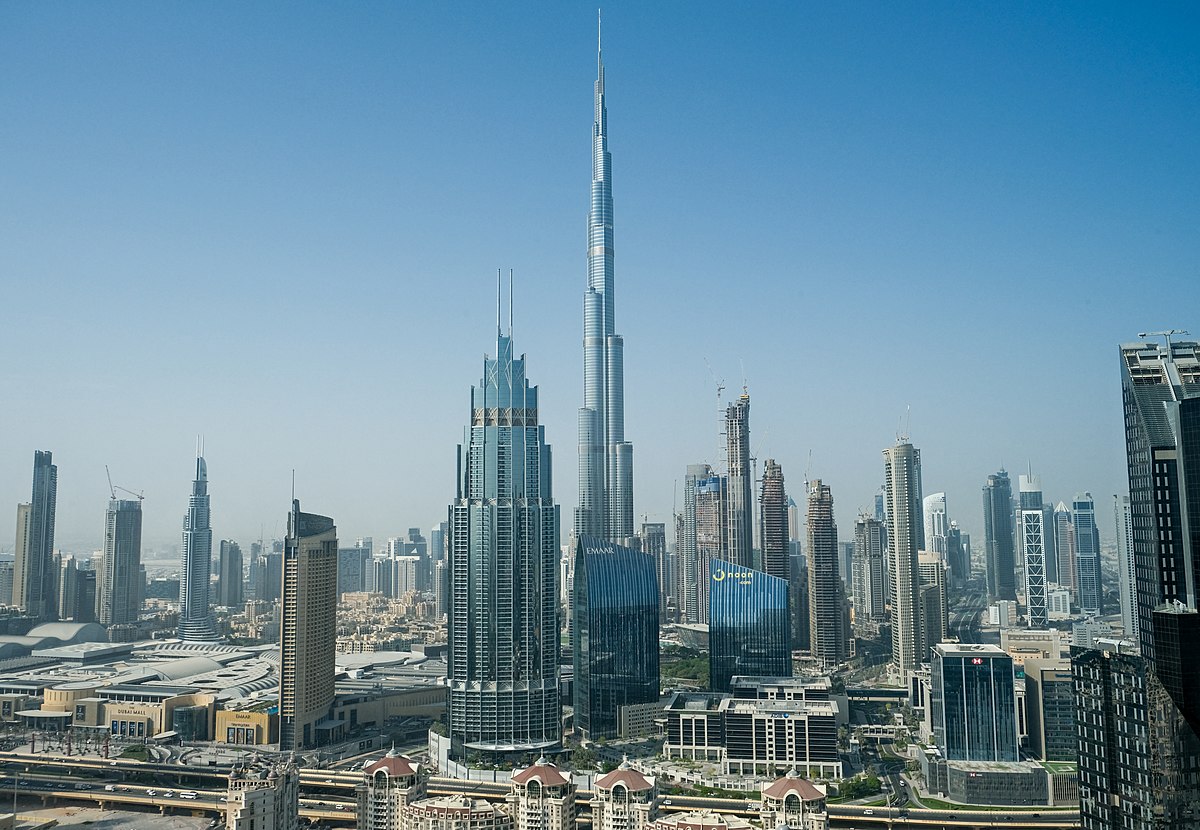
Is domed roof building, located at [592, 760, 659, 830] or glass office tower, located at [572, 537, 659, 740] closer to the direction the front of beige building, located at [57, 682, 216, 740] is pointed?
the domed roof building

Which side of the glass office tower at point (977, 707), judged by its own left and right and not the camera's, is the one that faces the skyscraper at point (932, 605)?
back

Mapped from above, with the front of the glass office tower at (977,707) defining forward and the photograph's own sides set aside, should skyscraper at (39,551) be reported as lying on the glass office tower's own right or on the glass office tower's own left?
on the glass office tower's own right

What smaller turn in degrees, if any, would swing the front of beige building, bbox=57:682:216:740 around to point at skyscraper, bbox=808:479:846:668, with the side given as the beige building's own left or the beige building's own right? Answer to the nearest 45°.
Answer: approximately 90° to the beige building's own left

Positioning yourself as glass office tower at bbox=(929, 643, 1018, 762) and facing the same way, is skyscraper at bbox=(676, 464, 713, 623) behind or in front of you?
behind

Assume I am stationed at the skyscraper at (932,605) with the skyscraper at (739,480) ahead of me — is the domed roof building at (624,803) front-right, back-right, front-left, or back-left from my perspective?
back-left

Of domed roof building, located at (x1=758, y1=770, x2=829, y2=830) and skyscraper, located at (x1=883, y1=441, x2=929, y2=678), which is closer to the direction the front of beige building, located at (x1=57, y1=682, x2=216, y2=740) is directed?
the domed roof building

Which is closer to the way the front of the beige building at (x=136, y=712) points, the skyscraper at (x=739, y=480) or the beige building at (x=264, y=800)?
the beige building

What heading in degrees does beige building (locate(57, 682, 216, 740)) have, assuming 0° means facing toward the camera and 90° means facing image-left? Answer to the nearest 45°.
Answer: approximately 0°

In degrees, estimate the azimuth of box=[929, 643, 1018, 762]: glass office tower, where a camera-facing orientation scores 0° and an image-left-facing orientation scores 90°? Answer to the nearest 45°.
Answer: approximately 0°

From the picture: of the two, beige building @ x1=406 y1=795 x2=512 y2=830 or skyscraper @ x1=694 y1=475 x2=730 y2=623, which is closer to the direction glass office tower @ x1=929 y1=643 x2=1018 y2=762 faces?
the beige building

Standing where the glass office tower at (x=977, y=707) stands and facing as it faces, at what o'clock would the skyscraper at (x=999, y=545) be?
The skyscraper is roughly at 6 o'clock from the glass office tower.

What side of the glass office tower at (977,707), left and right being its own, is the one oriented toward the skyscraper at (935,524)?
back

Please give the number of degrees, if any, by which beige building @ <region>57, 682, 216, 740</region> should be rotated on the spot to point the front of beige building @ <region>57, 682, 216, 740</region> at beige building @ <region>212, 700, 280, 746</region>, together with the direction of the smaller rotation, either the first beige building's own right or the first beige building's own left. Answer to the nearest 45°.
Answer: approximately 45° to the first beige building's own left

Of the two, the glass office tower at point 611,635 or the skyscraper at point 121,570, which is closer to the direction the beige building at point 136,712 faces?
the glass office tower

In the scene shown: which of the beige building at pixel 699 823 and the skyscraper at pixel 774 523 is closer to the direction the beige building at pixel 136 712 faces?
the beige building

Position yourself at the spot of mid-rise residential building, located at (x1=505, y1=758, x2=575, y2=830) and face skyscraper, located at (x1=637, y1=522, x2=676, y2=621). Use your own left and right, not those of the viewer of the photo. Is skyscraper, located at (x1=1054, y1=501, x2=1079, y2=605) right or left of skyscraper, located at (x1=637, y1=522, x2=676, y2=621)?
right

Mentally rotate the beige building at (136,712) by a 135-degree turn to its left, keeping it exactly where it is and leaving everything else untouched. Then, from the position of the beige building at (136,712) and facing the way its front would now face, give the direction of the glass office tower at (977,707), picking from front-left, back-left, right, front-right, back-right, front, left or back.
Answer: right
